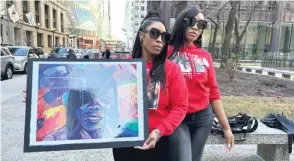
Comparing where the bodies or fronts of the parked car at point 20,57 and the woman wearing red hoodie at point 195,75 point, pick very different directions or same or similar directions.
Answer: same or similar directions

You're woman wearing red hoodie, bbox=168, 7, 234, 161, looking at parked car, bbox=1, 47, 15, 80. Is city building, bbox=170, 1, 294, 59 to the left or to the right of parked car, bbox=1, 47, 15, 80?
right

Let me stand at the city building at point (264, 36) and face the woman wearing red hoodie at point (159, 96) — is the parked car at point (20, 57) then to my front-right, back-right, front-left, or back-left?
front-right

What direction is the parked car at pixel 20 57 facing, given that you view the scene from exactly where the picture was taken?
facing the viewer and to the left of the viewer

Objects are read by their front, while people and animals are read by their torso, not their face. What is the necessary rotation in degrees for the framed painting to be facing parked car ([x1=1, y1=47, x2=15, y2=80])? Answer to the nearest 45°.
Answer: approximately 180°

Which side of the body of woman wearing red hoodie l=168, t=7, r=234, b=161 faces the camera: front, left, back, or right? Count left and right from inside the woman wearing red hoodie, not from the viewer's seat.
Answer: front

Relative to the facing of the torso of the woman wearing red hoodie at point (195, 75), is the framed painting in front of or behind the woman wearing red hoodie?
in front
